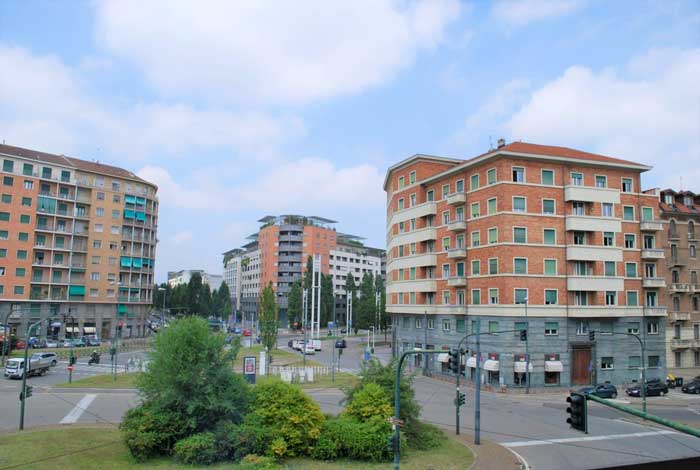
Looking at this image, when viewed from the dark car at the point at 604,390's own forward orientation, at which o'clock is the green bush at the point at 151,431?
The green bush is roughly at 10 o'clock from the dark car.

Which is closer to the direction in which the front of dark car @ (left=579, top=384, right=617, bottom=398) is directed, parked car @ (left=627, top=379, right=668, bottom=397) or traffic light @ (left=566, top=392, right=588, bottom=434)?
the traffic light

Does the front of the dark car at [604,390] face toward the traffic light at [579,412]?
no

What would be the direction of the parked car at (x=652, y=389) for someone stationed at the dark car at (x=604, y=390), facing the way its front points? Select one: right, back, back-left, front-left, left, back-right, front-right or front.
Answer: back-right

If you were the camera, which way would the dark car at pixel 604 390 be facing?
facing to the left of the viewer

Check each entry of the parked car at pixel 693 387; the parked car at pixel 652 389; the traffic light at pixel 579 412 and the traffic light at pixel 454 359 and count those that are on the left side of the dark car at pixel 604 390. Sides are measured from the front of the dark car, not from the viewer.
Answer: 2

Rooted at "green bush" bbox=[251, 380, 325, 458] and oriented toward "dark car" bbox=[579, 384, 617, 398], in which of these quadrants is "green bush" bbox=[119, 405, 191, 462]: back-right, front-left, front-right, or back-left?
back-left

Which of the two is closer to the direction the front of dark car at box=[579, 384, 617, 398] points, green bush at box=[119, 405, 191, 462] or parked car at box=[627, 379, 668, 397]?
the green bush

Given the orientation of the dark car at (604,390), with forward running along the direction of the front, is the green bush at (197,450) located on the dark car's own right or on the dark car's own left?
on the dark car's own left

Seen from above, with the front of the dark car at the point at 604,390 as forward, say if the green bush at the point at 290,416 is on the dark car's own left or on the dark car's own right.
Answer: on the dark car's own left

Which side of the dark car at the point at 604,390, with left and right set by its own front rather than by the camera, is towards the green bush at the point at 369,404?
left
